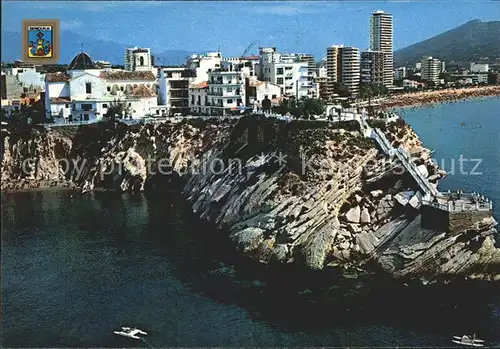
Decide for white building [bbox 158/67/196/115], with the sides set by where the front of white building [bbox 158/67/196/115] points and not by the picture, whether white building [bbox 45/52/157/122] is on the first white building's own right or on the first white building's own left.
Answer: on the first white building's own right

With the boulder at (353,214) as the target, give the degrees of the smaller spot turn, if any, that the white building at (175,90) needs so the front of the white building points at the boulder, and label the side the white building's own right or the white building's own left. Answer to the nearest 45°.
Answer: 0° — it already faces it

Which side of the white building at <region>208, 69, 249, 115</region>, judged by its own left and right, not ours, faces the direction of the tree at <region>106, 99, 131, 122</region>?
right

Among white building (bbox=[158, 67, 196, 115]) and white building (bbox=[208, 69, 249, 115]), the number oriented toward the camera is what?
2

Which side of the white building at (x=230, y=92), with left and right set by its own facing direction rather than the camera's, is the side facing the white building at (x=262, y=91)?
left

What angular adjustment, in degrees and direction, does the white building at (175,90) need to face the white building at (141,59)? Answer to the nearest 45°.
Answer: approximately 135° to its right

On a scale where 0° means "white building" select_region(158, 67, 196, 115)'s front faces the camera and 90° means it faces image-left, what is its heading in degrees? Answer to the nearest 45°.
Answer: approximately 0°

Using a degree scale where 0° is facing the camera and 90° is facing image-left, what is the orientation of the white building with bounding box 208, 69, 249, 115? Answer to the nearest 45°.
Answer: approximately 0°

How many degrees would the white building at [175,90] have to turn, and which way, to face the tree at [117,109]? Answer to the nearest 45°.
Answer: approximately 45° to its right
